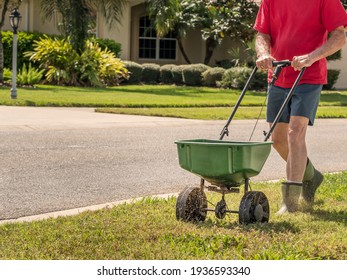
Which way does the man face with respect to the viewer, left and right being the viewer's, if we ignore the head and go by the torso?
facing the viewer and to the left of the viewer

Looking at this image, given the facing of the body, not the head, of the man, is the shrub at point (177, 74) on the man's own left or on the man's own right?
on the man's own right

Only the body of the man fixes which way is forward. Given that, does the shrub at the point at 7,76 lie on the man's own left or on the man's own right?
on the man's own right

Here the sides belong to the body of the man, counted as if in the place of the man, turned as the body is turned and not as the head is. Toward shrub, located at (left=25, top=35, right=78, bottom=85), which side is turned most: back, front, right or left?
right

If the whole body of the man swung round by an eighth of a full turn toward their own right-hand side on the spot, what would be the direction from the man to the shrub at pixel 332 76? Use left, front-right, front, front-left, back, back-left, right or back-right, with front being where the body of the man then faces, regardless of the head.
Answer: right

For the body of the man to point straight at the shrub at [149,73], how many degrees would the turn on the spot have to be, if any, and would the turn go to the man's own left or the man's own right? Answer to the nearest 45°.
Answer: approximately 135° to the man's own right

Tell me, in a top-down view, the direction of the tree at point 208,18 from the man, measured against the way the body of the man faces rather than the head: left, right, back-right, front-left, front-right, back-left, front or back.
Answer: back-right

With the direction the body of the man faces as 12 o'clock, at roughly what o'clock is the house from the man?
The house is roughly at 4 o'clock from the man.
